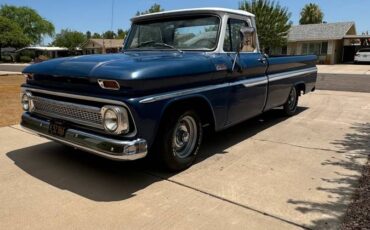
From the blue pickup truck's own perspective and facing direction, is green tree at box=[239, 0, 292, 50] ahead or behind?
behind

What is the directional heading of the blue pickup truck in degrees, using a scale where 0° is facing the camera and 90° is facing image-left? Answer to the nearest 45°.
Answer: approximately 45°

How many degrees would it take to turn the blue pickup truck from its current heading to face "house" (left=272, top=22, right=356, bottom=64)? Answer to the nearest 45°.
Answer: approximately 180°

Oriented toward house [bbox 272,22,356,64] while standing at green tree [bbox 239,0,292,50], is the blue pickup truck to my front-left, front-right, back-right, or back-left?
back-right

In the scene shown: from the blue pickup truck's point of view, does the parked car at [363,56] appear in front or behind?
behind
